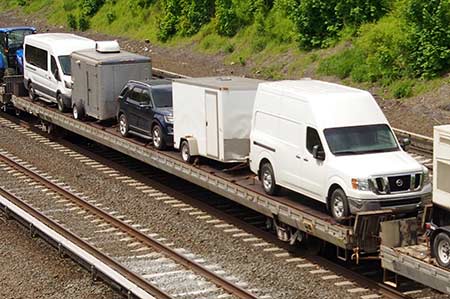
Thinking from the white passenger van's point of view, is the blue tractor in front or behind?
behind

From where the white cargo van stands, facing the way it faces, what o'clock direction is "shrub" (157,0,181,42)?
The shrub is roughly at 7 o'clock from the white cargo van.

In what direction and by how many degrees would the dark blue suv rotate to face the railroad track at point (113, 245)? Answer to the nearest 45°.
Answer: approximately 45° to its right

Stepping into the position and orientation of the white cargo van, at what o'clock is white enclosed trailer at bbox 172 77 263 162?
The white enclosed trailer is roughly at 6 o'clock from the white cargo van.

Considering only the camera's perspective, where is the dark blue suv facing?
facing the viewer and to the right of the viewer

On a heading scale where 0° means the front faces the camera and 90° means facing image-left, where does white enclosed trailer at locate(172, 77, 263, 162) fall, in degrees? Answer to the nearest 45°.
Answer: approximately 315°

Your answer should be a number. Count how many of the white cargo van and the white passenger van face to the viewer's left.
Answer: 0

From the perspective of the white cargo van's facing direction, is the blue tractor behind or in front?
behind
